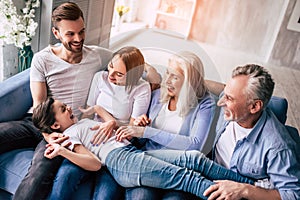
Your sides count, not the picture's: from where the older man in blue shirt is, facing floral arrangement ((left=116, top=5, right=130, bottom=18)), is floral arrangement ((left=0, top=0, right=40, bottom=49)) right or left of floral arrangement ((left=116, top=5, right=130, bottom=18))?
left

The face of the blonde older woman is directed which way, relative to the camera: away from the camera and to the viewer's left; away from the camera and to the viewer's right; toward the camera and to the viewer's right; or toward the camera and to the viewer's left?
toward the camera and to the viewer's left

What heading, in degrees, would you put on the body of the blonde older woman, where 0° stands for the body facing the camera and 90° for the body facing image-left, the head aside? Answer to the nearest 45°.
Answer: approximately 45°

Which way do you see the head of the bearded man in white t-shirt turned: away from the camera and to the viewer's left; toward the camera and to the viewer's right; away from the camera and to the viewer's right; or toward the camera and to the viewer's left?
toward the camera and to the viewer's right

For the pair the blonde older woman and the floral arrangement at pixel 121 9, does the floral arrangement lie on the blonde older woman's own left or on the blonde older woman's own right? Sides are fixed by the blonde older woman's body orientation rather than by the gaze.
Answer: on the blonde older woman's own right
